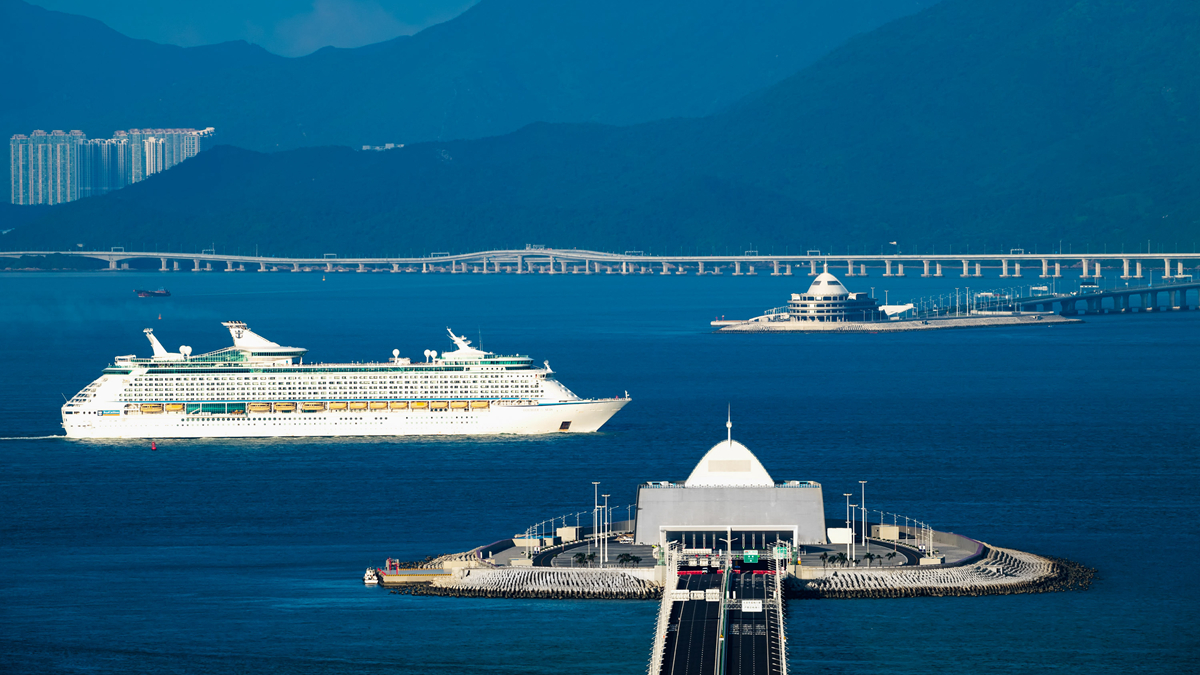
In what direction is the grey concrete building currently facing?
toward the camera
